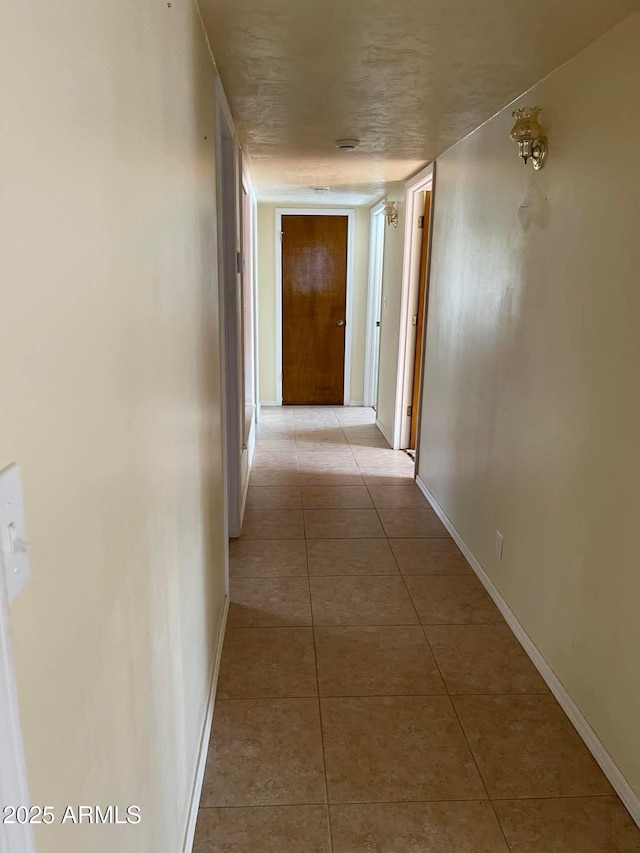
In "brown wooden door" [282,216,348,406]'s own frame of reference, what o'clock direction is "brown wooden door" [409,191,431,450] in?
"brown wooden door" [409,191,431,450] is roughly at 11 o'clock from "brown wooden door" [282,216,348,406].

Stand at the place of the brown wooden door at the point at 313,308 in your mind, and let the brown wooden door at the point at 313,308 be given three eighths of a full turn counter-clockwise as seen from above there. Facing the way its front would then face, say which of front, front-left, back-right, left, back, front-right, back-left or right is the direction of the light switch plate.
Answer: back-right

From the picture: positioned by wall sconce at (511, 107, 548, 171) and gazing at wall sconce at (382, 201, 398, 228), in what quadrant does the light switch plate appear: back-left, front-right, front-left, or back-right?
back-left

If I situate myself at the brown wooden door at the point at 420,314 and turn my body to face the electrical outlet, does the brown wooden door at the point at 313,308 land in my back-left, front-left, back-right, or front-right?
back-right

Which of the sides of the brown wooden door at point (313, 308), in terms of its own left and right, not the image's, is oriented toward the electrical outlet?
front

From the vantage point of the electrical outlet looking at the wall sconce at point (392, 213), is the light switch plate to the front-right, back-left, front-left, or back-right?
back-left

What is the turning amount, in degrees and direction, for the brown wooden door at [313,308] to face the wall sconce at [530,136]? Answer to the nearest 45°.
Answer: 0° — it already faces it

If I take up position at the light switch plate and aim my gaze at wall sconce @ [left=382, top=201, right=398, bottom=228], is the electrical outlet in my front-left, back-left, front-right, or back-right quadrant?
front-right

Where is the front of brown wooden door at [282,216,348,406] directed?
toward the camera

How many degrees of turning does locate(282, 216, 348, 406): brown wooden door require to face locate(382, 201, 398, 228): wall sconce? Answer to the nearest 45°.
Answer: approximately 45° to its left
